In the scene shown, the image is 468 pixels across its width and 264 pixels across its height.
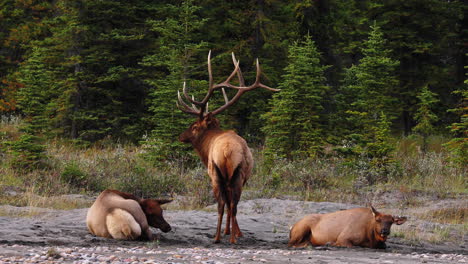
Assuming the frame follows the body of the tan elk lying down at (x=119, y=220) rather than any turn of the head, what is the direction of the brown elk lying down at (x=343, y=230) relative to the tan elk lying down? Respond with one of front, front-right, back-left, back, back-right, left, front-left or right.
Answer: front-right

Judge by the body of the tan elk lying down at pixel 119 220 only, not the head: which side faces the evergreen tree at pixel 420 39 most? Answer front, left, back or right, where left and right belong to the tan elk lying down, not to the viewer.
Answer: front

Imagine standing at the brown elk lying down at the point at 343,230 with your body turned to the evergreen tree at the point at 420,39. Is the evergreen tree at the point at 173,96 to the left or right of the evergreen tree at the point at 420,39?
left

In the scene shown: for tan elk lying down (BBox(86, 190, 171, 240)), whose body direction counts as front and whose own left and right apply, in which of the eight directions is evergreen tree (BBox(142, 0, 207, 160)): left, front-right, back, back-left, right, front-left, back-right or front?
front-left

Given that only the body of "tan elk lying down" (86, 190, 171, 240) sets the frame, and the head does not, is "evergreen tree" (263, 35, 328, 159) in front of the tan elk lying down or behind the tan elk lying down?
in front

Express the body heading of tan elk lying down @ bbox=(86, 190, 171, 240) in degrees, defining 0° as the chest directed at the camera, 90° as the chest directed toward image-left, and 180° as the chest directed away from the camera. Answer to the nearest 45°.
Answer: approximately 225°
